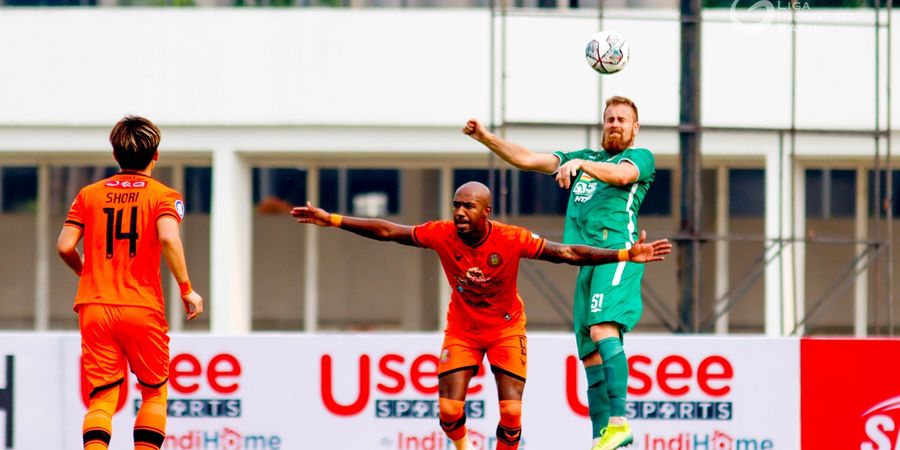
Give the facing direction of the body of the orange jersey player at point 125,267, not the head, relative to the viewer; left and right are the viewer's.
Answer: facing away from the viewer

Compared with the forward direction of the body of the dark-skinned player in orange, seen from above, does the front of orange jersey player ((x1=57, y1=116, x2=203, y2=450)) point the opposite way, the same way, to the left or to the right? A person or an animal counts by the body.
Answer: the opposite way

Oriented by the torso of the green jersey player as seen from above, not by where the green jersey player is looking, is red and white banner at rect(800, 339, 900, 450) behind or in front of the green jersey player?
behind

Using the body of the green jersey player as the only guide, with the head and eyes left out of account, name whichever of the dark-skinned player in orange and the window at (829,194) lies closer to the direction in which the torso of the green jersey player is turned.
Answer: the dark-skinned player in orange

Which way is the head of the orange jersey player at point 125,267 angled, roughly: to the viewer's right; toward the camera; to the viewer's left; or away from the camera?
away from the camera

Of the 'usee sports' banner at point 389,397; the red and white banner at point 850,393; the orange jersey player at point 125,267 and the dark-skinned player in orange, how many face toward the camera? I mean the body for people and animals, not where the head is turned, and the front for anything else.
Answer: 3

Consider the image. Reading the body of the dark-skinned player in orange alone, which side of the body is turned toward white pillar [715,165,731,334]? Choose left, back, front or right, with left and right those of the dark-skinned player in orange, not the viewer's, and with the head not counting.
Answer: back

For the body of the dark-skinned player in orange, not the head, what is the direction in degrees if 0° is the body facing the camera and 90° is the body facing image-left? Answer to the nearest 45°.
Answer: approximately 0°

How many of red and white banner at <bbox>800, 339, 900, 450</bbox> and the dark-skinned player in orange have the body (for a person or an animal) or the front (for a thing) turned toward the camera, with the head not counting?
2

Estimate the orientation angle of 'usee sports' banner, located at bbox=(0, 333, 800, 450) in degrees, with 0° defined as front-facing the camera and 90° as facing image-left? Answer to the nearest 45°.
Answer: approximately 0°

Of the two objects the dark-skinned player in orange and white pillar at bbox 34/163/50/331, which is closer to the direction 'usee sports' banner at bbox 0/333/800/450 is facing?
the dark-skinned player in orange
